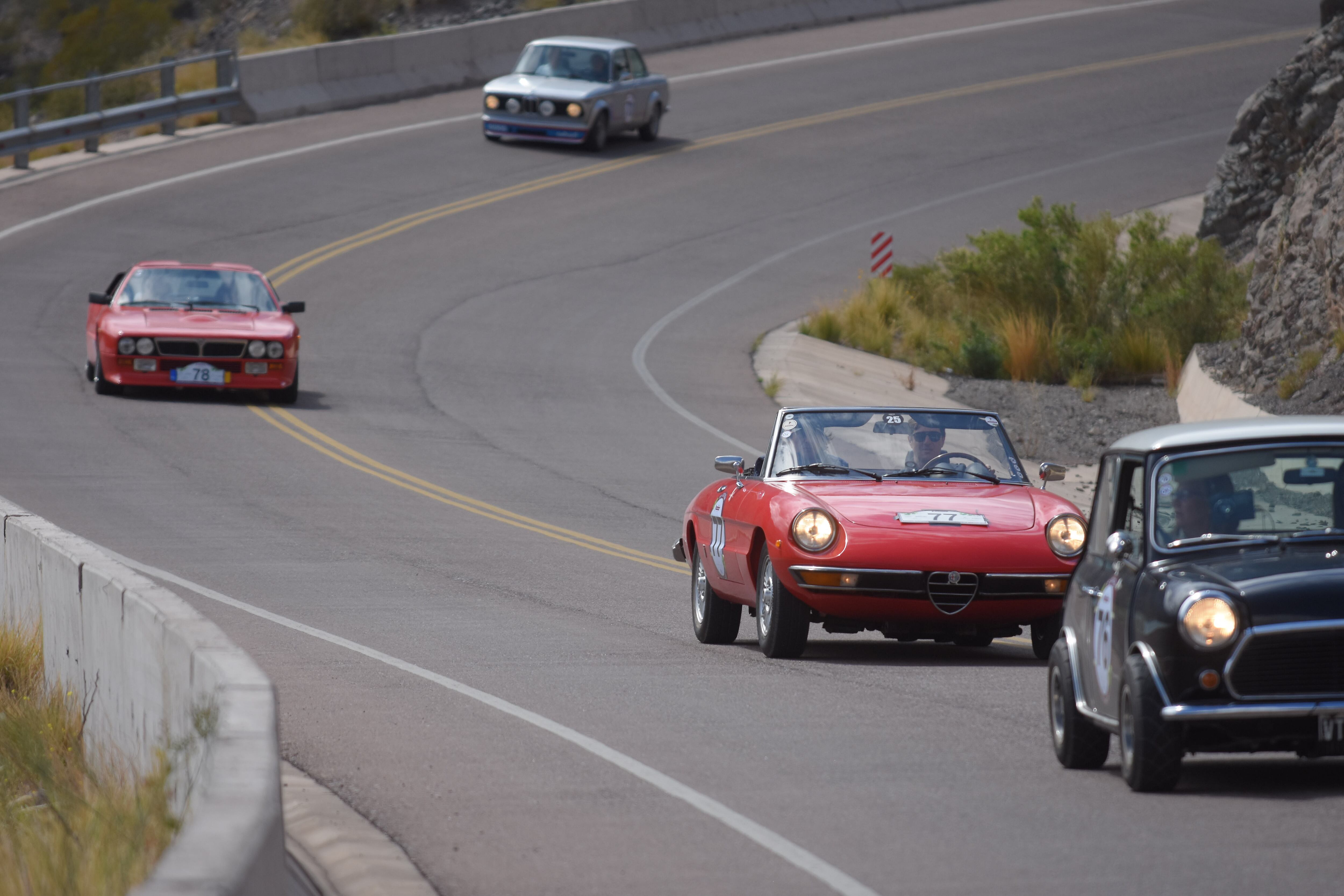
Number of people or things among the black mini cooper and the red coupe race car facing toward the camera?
2

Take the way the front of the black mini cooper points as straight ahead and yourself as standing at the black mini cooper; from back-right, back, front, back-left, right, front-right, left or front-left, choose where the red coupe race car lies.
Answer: back-right

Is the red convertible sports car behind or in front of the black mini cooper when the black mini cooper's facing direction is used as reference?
behind

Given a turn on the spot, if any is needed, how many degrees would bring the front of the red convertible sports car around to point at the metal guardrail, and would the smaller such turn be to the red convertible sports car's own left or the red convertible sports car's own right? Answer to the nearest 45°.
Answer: approximately 135° to the red convertible sports car's own right

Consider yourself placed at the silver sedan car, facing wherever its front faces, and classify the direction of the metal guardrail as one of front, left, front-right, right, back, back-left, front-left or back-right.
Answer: front-right

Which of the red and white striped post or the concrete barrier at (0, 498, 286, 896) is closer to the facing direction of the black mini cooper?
the concrete barrier

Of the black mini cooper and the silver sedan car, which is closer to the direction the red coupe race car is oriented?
the black mini cooper

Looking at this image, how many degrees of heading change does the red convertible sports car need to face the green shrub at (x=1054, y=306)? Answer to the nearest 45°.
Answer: approximately 180°

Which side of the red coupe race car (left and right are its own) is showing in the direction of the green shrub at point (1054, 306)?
left

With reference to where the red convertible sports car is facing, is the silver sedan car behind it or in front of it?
behind

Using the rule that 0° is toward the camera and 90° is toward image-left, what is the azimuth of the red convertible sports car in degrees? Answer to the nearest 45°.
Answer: approximately 0°

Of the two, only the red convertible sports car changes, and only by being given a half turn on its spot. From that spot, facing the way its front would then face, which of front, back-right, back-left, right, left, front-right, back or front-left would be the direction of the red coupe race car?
front-left

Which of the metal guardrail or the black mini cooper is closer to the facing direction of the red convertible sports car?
the black mini cooper

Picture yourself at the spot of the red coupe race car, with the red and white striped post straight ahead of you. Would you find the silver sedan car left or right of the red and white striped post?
left

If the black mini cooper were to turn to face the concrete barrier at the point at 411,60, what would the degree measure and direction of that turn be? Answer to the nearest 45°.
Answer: approximately 135° to its right

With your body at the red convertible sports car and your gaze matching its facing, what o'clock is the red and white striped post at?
The red and white striped post is roughly at 6 o'clock from the red convertible sports car.

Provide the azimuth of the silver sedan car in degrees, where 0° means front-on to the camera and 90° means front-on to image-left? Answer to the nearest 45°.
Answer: approximately 45°

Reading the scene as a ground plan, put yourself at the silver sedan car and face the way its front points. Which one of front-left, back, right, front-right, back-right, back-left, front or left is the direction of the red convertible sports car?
front-left

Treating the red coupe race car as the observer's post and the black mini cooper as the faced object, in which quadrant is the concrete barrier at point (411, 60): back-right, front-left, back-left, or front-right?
back-left
